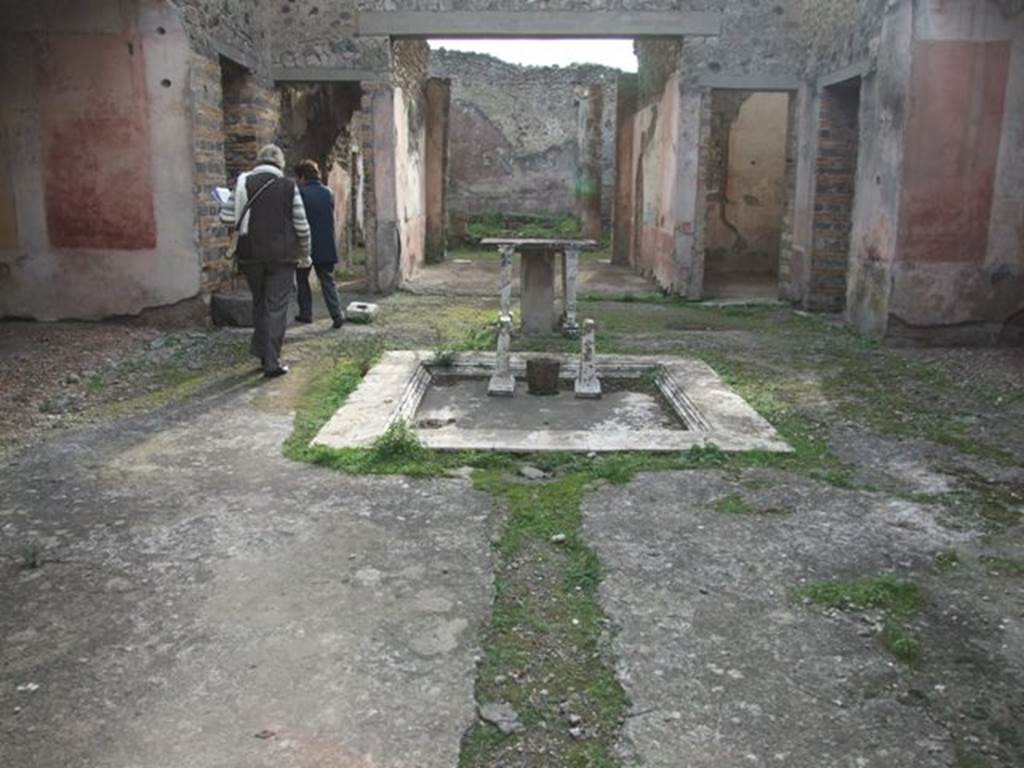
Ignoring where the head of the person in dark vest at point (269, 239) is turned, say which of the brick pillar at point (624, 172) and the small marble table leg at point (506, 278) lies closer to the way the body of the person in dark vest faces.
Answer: the brick pillar

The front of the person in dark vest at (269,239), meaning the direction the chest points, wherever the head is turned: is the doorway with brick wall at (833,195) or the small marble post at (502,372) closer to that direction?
the doorway with brick wall

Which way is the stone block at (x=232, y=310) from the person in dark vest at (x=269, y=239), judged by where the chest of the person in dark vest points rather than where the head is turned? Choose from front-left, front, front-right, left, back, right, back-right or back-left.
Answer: front

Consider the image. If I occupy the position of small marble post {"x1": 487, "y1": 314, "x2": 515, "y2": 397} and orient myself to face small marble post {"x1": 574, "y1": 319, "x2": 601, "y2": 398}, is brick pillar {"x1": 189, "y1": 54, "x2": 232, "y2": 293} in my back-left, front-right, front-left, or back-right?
back-left

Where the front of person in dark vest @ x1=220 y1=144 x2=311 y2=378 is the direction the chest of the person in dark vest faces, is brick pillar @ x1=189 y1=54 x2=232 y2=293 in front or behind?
in front

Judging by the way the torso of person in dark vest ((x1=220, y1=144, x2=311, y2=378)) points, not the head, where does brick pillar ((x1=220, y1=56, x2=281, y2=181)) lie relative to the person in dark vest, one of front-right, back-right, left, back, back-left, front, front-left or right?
front

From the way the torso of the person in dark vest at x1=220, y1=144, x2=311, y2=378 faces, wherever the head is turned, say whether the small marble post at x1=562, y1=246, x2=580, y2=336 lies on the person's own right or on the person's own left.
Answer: on the person's own right

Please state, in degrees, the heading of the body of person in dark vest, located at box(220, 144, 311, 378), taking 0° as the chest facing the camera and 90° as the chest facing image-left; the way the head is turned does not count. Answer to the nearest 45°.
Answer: approximately 180°

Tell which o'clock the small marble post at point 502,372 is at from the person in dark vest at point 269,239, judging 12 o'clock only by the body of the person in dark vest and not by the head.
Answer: The small marble post is roughly at 4 o'clock from the person in dark vest.

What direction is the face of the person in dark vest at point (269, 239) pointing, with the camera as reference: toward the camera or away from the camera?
away from the camera

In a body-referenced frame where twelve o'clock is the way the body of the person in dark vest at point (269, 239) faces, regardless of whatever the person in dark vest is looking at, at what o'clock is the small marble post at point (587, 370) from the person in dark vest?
The small marble post is roughly at 4 o'clock from the person in dark vest.

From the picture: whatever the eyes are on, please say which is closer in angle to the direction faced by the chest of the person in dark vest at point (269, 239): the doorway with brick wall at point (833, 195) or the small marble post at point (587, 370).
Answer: the doorway with brick wall
